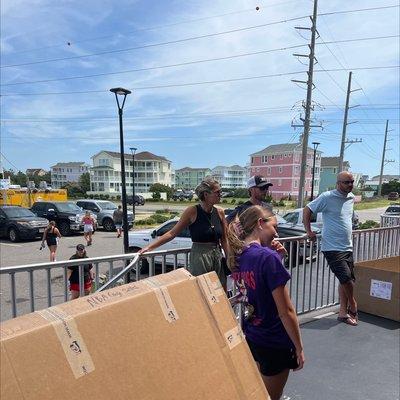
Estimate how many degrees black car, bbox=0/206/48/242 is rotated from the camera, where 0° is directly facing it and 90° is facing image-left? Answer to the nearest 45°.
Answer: approximately 315°

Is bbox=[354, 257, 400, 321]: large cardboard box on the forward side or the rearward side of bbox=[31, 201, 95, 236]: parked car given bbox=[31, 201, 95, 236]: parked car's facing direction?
on the forward side

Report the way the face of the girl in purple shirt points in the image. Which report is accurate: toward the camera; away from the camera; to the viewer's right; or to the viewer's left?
to the viewer's right

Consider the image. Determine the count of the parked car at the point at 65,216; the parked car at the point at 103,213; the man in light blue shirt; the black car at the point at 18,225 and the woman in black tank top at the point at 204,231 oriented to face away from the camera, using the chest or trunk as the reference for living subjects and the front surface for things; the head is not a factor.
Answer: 0

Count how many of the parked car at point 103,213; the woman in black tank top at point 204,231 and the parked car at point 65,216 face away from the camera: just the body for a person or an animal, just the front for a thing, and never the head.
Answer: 0

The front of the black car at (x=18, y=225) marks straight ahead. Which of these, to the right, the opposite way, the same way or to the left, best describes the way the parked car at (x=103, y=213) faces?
the same way

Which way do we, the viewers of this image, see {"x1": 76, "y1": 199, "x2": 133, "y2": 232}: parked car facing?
facing the viewer and to the right of the viewer

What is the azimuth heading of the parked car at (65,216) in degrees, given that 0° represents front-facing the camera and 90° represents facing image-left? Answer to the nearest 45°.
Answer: approximately 315°

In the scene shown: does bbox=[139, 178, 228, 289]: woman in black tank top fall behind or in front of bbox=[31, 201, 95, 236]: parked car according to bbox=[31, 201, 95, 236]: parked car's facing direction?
in front

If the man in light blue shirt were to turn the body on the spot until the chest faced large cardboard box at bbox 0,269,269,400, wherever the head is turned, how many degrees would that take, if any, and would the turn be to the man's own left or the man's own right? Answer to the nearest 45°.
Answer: approximately 45° to the man's own right

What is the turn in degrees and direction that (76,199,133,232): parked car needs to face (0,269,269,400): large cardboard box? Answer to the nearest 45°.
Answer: approximately 45° to its right

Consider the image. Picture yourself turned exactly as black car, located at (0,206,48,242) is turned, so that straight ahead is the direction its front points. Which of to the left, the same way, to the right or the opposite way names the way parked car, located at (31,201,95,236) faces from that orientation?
the same way

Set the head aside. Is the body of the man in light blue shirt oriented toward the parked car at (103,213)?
no
